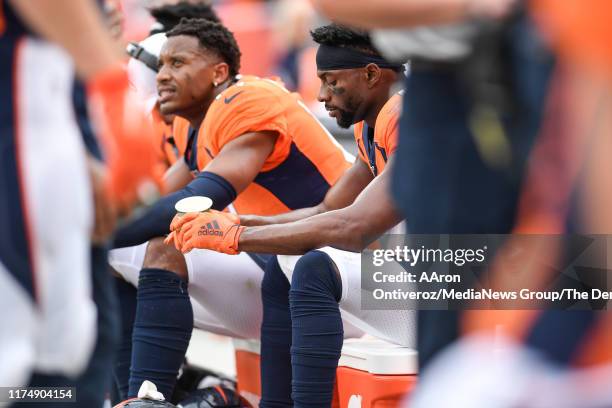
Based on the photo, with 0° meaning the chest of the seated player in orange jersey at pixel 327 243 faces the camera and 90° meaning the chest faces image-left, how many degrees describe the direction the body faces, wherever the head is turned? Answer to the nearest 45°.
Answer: approximately 90°

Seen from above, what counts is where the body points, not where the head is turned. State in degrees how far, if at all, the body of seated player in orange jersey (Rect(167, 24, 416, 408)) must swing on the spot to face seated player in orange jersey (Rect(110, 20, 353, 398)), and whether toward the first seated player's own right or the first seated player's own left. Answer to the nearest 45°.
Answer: approximately 45° to the first seated player's own right
